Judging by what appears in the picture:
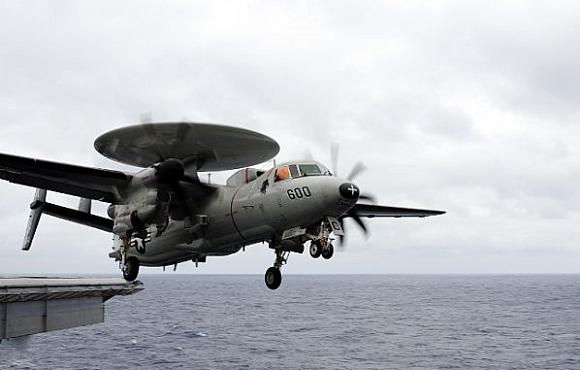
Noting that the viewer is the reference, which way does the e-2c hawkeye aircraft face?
facing the viewer and to the right of the viewer
